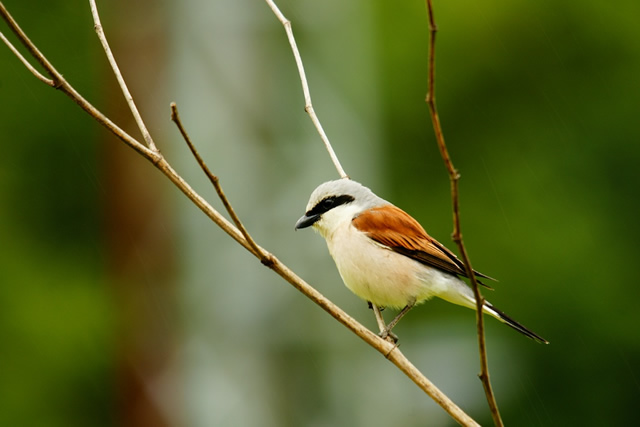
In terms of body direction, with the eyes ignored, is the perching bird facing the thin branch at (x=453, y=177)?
no

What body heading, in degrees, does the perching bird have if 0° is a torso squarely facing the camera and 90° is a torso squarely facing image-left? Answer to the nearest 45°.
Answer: approximately 90°
